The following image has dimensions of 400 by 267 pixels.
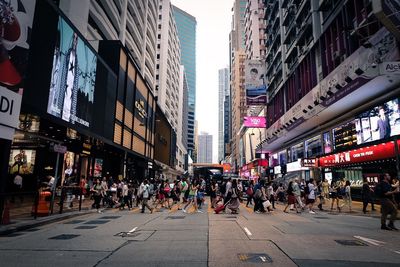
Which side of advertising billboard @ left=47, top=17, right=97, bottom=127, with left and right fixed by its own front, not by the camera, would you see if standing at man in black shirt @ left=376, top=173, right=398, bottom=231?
front

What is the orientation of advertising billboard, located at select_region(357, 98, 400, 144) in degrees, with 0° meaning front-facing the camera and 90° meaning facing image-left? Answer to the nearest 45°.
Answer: approximately 45°

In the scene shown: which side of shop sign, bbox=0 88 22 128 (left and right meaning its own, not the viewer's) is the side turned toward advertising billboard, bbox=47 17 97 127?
left

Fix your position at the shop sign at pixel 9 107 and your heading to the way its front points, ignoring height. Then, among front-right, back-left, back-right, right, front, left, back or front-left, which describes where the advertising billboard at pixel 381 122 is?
front-left

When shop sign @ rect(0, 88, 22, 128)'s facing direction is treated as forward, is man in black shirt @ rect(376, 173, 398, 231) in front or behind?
in front

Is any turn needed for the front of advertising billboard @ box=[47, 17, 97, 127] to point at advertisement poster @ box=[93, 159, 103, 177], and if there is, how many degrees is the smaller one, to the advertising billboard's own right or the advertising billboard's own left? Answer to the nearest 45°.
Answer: approximately 135° to the advertising billboard's own left

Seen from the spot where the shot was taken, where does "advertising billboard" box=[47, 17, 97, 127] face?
facing the viewer and to the right of the viewer

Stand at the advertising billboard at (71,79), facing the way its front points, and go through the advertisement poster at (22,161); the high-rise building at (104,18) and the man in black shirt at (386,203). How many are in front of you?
1

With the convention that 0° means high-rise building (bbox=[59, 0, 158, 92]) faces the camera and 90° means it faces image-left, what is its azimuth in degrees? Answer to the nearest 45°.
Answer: approximately 315°
